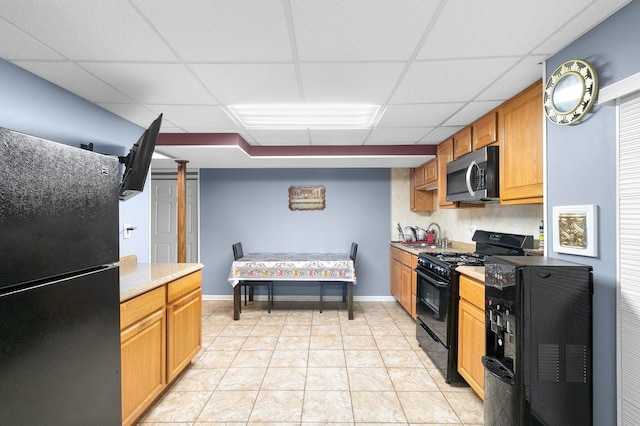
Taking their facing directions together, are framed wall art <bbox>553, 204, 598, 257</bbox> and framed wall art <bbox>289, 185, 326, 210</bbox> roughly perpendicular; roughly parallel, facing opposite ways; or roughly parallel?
roughly perpendicular

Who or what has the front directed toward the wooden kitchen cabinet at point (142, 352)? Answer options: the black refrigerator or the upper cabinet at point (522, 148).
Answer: the upper cabinet

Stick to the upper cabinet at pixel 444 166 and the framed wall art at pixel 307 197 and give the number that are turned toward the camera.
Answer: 1

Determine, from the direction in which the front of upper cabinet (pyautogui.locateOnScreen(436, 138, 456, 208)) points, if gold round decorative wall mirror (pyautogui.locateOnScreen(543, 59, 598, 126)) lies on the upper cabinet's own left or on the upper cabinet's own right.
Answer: on the upper cabinet's own left

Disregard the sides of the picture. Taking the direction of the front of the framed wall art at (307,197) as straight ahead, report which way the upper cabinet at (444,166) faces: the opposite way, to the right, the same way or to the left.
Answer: to the right

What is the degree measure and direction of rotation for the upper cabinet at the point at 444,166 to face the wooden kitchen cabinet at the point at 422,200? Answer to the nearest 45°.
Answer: approximately 90° to its right

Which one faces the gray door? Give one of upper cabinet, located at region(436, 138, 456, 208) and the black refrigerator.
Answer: the upper cabinet

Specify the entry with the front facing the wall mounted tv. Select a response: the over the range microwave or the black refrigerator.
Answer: the over the range microwave

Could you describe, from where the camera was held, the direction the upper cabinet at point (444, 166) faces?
facing to the left of the viewer

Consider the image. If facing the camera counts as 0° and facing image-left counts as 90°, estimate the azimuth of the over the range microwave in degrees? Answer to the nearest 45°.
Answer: approximately 45°

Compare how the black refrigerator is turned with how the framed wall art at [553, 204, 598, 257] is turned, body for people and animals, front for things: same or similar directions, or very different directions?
very different directions

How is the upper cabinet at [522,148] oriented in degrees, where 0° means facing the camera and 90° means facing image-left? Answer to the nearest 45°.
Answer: approximately 45°

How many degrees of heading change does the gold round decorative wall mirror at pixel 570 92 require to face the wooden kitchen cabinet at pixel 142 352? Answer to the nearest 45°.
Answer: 0° — it already faces it

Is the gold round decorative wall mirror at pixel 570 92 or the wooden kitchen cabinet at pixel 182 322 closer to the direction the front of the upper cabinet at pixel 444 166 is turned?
the wooden kitchen cabinet

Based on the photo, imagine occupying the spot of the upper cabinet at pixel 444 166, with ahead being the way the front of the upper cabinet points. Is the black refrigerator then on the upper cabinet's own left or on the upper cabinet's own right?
on the upper cabinet's own left
